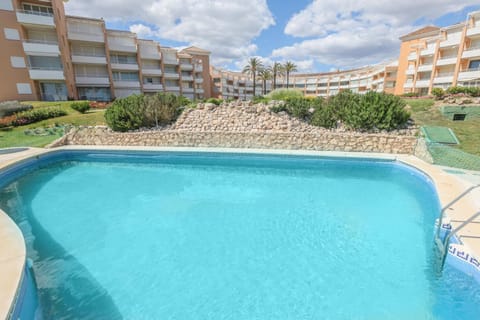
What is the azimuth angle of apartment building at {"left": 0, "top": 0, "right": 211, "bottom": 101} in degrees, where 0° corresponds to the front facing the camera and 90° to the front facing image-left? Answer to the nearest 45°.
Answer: approximately 315°

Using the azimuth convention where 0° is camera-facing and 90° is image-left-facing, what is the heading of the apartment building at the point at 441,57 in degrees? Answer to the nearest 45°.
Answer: approximately 45°

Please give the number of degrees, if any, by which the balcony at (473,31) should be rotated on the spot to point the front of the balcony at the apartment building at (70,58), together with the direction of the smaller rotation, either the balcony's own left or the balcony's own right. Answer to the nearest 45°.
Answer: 0° — it already faces it
